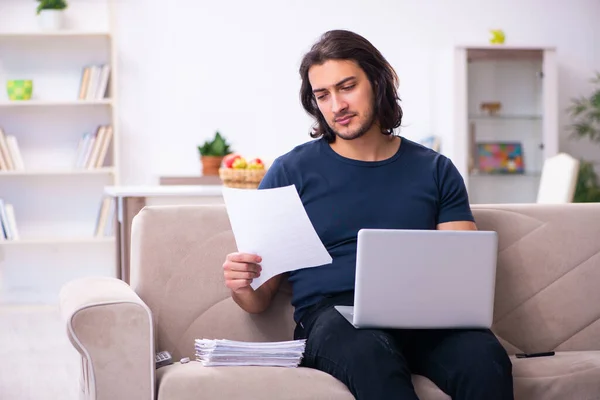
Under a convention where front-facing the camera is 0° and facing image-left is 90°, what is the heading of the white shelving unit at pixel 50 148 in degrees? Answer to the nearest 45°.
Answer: approximately 0°

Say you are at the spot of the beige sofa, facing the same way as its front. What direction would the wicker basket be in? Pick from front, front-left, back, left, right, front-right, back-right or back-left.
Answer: back

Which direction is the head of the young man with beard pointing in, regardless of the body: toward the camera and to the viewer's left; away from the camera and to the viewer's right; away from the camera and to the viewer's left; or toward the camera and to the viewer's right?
toward the camera and to the viewer's left

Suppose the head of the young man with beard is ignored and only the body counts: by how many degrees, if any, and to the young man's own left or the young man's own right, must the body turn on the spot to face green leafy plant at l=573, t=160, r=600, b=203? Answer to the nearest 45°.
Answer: approximately 180°

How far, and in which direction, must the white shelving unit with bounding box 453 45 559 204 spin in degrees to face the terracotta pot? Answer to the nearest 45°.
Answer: approximately 45° to its right

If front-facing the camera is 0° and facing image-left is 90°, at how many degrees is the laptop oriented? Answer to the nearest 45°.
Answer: approximately 180°

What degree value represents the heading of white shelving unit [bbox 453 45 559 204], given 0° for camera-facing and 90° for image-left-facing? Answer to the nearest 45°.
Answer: approximately 0°

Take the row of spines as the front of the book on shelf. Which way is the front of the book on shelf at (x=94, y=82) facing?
toward the camera

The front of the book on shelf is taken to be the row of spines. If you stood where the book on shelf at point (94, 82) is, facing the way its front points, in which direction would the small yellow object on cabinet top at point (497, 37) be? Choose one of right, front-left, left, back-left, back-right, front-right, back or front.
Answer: left

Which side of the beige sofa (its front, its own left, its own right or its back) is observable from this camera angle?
front

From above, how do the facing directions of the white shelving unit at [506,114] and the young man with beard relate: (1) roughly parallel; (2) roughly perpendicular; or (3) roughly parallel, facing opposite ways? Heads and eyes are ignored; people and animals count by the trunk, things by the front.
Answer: roughly parallel
